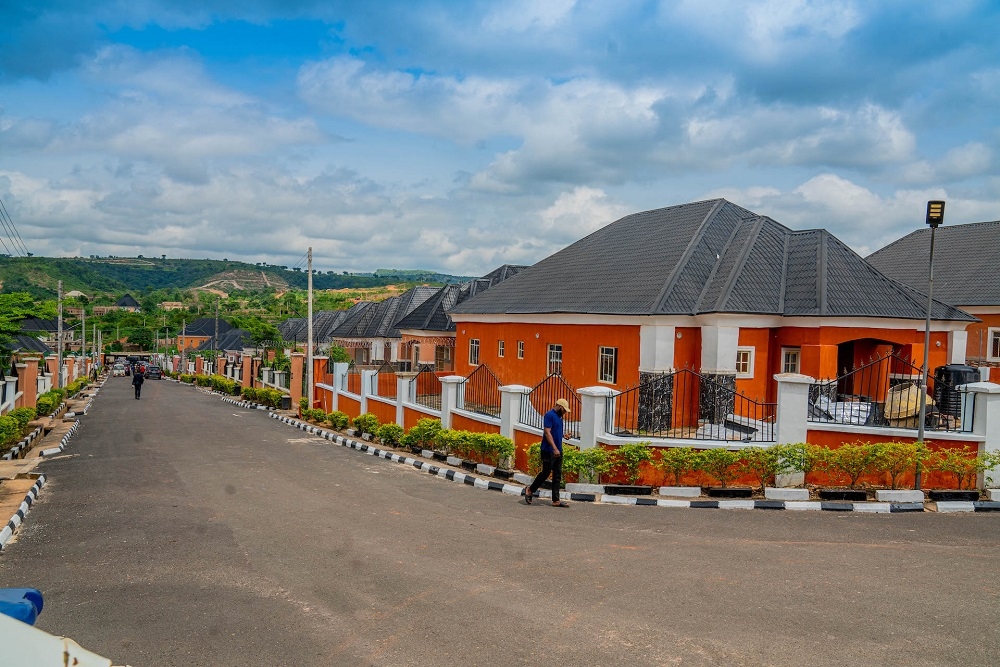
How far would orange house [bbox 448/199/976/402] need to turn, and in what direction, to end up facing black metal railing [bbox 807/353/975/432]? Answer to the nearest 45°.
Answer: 0° — it already faces it

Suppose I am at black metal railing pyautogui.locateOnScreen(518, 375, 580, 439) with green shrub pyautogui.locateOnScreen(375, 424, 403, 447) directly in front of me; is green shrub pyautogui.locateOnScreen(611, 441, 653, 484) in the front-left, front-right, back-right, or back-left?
back-left

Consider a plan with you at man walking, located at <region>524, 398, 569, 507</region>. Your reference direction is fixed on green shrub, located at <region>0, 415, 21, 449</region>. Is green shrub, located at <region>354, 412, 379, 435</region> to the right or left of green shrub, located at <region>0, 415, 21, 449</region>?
right

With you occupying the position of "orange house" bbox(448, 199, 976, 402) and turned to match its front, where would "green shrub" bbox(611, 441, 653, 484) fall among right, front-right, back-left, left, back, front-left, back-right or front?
front-right

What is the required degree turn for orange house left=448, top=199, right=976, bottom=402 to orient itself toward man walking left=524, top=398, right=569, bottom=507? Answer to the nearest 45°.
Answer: approximately 45° to its right
